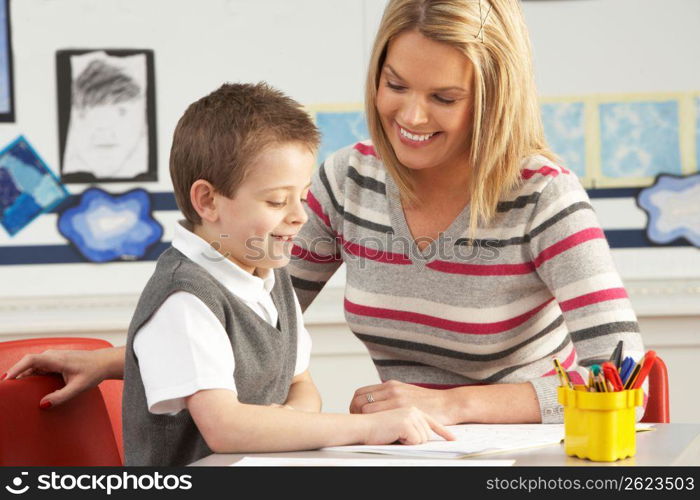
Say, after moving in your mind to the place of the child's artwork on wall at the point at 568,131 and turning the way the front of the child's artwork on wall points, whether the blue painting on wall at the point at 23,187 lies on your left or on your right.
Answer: on your right

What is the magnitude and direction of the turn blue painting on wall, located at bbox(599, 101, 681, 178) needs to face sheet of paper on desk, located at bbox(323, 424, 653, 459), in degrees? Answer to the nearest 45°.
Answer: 0° — it already faces it

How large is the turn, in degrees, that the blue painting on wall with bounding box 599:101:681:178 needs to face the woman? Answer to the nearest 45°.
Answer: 0° — it already faces them

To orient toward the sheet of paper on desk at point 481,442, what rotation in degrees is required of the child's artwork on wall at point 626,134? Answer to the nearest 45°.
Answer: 0° — it already faces it

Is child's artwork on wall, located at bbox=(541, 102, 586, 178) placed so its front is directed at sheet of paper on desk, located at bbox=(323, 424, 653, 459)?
yes

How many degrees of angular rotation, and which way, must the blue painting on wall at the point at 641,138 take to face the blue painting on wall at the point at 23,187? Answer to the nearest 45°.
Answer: approximately 90° to its right

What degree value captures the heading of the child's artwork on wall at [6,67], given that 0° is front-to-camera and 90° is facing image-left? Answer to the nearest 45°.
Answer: approximately 0°

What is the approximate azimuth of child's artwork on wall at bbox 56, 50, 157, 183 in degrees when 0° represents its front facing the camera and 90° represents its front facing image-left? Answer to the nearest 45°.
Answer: approximately 0°
